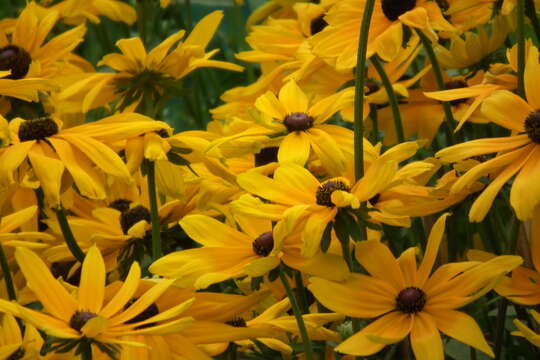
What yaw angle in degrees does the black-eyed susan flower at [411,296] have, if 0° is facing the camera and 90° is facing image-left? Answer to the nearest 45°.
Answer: approximately 0°

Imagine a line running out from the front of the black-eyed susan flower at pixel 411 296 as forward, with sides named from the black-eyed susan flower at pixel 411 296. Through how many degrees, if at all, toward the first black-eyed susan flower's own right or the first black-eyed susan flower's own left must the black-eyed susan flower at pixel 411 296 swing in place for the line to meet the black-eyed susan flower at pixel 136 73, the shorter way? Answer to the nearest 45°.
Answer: approximately 135° to the first black-eyed susan flower's own right

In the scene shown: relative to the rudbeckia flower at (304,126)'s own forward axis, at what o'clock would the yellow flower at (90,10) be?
The yellow flower is roughly at 5 o'clock from the rudbeckia flower.

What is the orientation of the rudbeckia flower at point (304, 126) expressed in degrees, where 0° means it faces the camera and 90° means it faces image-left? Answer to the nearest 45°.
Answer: approximately 0°
